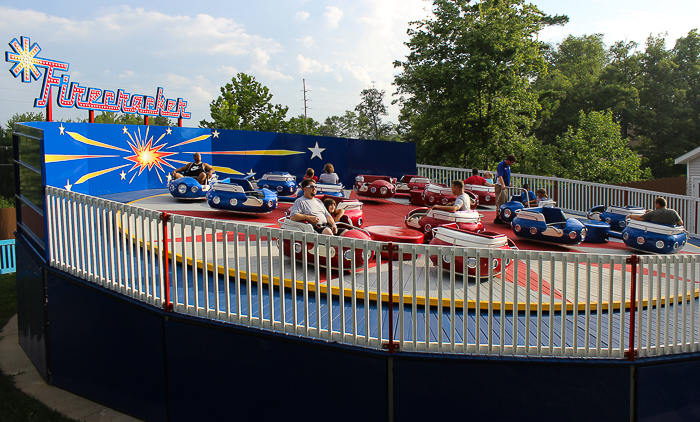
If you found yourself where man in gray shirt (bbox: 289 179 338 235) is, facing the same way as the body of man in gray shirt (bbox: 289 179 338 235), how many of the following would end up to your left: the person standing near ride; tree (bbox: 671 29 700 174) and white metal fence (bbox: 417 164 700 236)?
3

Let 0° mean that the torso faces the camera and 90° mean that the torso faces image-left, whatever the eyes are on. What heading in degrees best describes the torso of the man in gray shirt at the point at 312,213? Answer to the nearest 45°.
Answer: approximately 315°

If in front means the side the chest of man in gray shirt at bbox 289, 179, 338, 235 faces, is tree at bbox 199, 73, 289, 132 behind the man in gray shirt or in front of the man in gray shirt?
behind

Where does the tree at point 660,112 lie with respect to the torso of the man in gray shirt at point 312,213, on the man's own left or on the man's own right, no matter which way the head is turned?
on the man's own left
